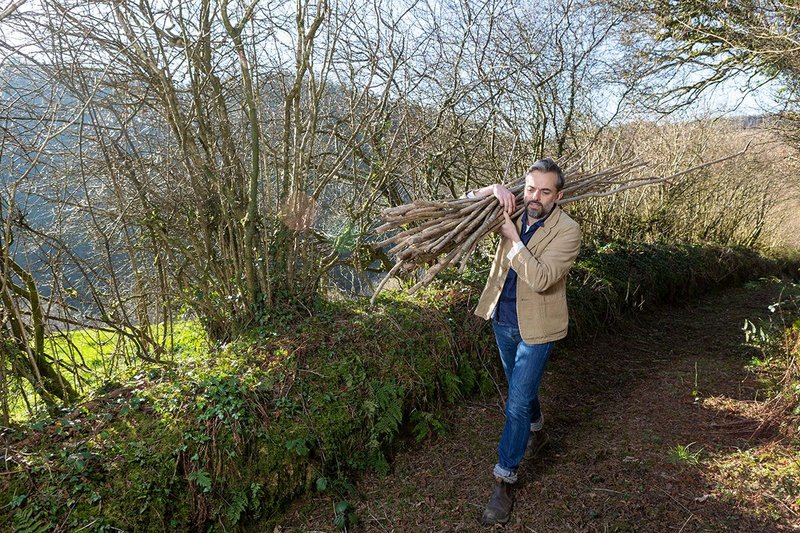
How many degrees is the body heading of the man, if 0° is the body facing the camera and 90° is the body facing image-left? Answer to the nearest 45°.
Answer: approximately 45°

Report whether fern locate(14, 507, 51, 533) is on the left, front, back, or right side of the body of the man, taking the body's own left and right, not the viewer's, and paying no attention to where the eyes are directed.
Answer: front

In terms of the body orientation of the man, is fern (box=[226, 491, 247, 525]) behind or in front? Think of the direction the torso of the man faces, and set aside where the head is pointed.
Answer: in front

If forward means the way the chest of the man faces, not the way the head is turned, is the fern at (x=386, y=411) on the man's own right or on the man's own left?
on the man's own right
